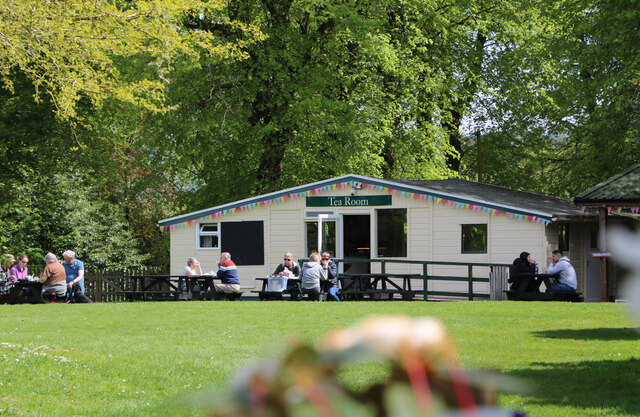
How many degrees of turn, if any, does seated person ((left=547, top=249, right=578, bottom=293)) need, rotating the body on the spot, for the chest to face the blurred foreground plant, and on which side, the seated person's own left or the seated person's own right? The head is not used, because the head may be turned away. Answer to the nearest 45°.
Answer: approximately 90° to the seated person's own left

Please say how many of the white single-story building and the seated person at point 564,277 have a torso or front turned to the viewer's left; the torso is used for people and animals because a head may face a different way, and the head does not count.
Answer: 1

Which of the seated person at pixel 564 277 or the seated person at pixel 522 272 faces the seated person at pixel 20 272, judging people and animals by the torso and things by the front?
the seated person at pixel 564 277

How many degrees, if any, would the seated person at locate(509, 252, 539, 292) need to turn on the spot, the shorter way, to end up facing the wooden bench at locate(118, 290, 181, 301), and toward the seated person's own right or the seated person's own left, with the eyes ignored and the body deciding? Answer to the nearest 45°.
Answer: approximately 180°

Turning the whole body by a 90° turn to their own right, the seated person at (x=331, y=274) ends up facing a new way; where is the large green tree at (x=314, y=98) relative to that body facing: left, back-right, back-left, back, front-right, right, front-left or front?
front-right

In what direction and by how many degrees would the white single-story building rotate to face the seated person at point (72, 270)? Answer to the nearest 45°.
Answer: approximately 45° to its right

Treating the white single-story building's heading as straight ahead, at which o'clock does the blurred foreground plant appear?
The blurred foreground plant is roughly at 12 o'clock from the white single-story building.

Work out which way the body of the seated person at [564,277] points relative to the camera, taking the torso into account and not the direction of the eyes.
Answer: to the viewer's left

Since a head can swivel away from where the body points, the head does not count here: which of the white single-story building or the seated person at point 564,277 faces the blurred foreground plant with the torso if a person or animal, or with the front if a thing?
the white single-story building

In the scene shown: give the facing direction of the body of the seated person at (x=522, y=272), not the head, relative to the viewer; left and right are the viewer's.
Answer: facing to the right of the viewer
